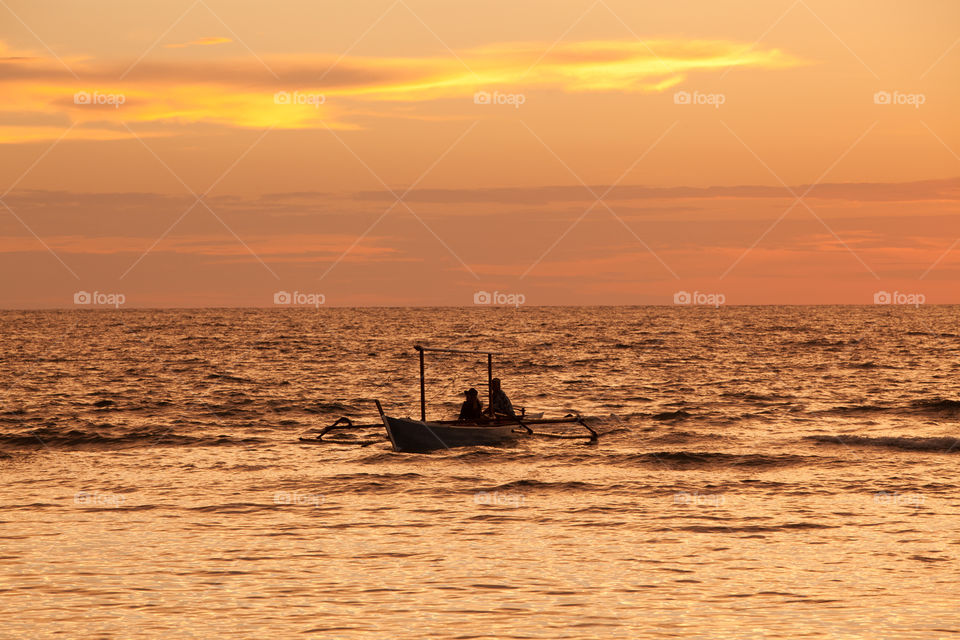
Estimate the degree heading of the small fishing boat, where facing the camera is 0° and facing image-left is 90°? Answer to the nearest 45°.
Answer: approximately 45°
